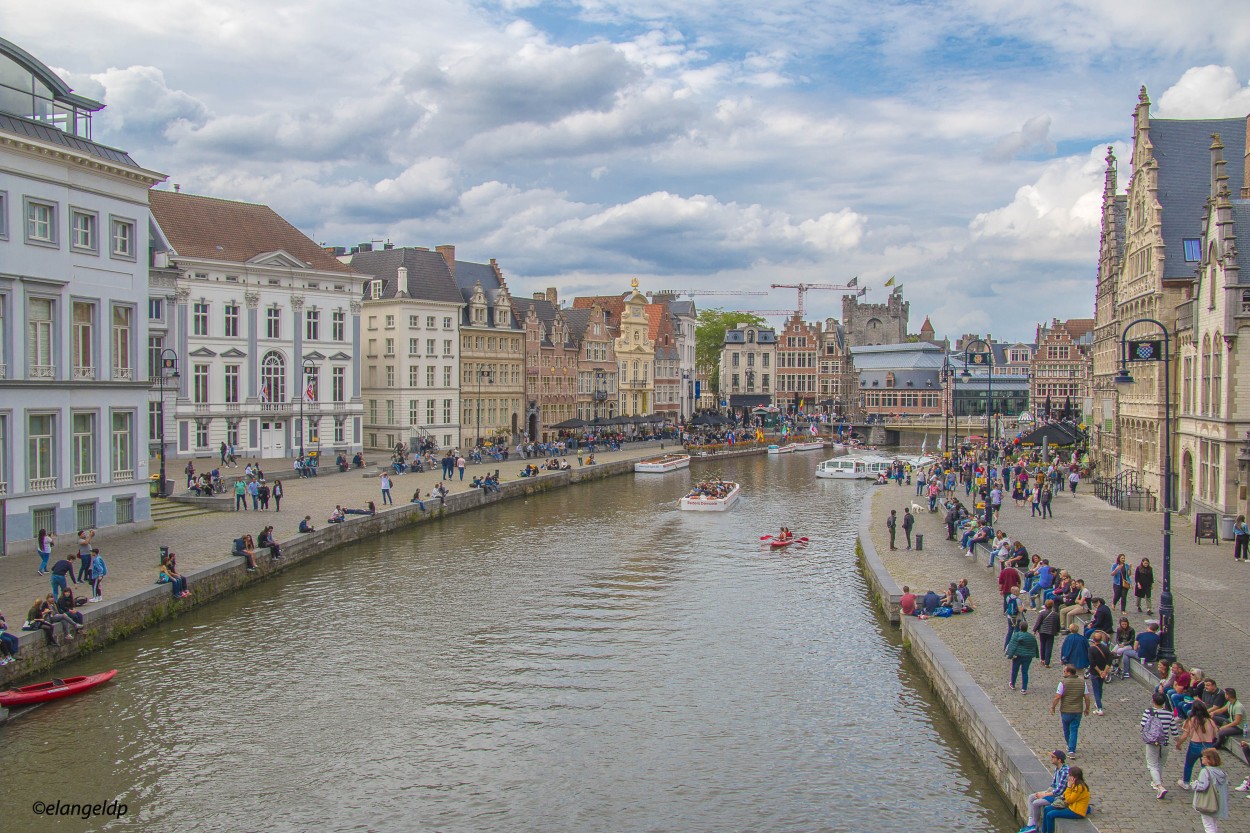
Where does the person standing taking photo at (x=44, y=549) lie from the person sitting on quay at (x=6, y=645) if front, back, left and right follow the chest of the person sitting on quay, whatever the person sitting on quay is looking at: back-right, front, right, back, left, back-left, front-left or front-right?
back-left

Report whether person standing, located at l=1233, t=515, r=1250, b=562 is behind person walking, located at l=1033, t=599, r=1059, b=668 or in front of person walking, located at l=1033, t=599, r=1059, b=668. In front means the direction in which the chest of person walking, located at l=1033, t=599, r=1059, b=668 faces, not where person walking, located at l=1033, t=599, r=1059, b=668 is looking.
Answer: in front

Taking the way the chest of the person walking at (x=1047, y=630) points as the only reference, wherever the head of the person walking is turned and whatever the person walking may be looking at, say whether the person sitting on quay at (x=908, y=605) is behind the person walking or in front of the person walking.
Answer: in front

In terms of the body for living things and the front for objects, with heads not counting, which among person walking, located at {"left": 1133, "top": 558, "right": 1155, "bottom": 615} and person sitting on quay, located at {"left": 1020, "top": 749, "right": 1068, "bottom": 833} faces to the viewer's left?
the person sitting on quay

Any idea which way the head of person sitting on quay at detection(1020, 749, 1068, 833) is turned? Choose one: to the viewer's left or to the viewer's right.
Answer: to the viewer's left

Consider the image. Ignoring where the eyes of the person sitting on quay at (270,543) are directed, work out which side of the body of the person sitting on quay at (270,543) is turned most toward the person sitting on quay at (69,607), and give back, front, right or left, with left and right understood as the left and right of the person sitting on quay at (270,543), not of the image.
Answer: right

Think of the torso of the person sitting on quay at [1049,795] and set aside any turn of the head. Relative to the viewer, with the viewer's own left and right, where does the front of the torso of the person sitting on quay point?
facing to the left of the viewer
